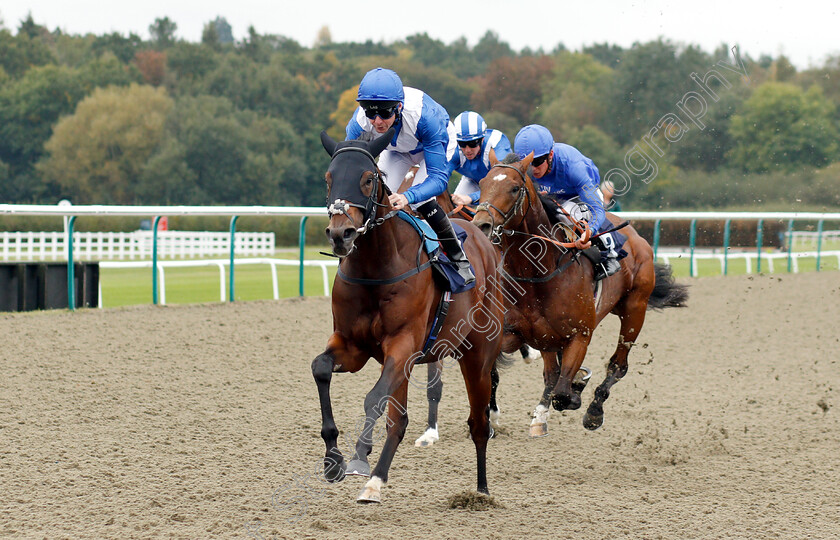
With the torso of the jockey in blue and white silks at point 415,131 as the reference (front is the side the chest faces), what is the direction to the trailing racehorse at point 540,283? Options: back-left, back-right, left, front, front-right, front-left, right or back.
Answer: back

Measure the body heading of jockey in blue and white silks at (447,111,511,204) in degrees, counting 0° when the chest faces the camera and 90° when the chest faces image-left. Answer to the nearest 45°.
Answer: approximately 45°

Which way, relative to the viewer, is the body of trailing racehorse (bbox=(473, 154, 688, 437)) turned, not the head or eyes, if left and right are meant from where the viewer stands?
facing the viewer and to the left of the viewer

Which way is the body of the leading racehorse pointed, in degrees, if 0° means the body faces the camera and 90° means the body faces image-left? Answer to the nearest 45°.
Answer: approximately 45°

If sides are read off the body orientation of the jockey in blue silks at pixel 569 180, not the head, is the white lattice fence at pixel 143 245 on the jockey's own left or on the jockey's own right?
on the jockey's own right

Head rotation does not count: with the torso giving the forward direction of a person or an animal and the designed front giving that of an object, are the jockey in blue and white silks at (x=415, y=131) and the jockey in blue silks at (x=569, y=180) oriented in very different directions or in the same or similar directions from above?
same or similar directions

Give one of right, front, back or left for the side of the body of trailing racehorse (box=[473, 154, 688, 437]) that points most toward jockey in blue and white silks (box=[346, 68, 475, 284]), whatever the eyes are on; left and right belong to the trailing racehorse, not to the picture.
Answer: front

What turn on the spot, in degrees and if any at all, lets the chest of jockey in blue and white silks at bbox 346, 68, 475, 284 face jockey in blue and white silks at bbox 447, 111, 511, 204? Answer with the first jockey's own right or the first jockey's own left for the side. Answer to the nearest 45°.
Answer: approximately 135° to the first jockey's own right

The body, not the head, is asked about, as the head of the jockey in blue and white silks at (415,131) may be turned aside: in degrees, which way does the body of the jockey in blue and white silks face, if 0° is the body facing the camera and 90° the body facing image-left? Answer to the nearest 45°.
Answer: approximately 45°

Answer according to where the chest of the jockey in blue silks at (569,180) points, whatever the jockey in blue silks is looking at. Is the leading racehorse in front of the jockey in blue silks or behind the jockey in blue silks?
in front

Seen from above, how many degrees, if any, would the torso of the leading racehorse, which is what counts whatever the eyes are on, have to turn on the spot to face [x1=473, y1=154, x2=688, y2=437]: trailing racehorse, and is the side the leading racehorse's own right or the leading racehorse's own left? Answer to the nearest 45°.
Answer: approximately 180°

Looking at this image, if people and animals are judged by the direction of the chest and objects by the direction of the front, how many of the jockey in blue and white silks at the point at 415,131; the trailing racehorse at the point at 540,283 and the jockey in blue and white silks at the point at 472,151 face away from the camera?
0

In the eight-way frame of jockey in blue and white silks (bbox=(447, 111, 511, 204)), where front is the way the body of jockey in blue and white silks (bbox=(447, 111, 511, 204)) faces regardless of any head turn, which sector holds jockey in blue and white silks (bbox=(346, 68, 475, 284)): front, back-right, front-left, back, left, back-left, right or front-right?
front-left

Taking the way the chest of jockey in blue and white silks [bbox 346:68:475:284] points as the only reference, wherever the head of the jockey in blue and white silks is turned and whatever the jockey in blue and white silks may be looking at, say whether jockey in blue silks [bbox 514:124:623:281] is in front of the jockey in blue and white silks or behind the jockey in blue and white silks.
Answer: behind
